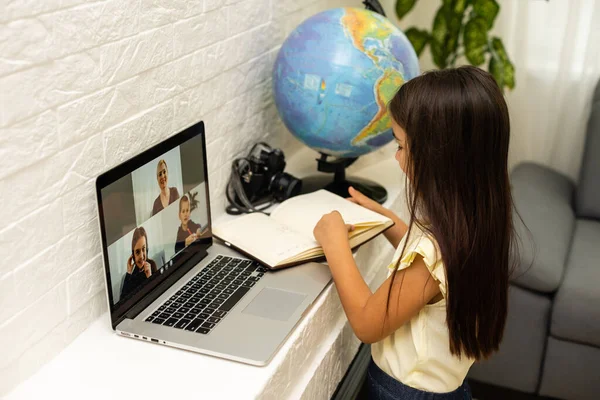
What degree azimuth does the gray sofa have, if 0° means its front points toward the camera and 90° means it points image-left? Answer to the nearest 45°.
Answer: approximately 45°

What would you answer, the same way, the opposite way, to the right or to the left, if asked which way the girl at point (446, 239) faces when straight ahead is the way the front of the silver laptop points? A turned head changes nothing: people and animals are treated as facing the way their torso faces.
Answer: the opposite way

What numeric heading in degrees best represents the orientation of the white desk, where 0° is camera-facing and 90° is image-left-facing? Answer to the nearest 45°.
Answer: approximately 315°

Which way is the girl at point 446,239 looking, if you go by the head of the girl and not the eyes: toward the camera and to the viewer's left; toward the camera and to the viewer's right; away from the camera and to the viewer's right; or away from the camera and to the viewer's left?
away from the camera and to the viewer's left

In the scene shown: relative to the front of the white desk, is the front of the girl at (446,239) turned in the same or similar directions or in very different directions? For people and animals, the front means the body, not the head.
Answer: very different directions

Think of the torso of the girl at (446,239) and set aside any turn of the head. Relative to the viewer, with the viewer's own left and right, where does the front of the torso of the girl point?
facing away from the viewer and to the left of the viewer

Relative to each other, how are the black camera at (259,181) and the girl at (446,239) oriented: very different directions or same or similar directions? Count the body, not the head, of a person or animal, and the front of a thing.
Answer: very different directions

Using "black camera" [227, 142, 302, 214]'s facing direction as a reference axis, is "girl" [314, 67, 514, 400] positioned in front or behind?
in front

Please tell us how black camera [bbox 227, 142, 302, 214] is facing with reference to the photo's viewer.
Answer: facing the viewer and to the right of the viewer
